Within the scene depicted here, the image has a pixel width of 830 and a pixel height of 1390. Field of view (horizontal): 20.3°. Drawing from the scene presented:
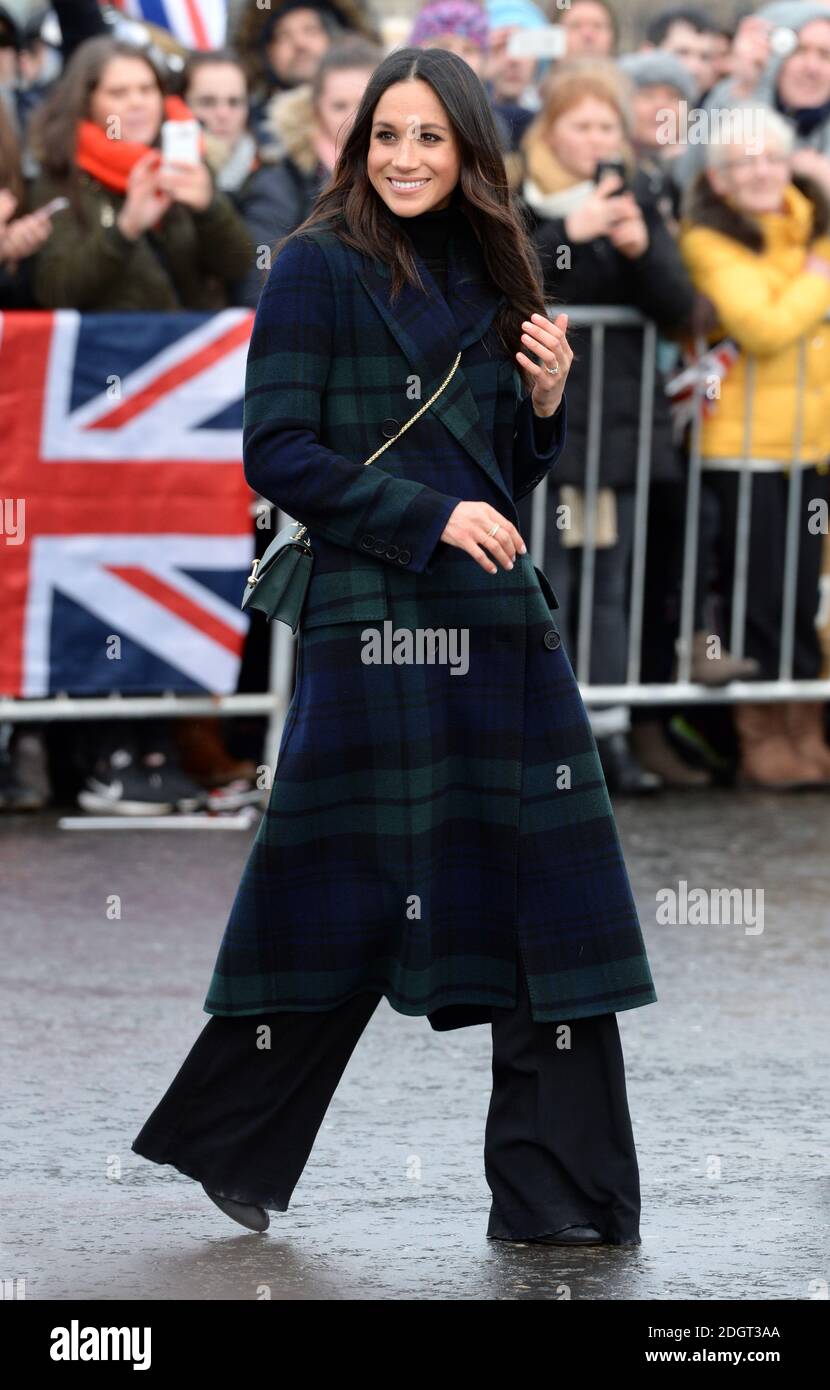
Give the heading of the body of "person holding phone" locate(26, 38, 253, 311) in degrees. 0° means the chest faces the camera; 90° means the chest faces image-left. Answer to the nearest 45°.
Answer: approximately 315°

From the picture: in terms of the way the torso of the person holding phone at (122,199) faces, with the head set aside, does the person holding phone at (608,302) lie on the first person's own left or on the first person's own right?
on the first person's own left

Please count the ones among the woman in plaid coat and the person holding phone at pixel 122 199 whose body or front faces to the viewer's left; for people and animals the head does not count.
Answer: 0

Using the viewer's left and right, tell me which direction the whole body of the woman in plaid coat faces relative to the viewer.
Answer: facing the viewer and to the right of the viewer

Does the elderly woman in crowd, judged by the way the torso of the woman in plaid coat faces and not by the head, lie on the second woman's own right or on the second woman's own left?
on the second woman's own left

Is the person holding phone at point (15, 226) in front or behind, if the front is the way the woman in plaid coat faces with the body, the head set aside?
behind

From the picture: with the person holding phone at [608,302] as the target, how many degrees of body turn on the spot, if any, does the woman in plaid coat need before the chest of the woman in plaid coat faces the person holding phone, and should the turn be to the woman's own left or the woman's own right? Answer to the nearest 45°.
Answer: approximately 135° to the woman's own left
